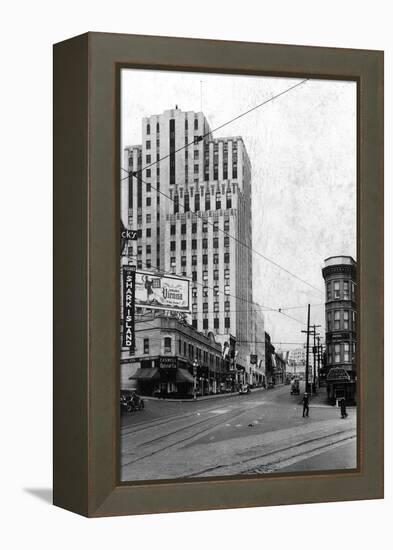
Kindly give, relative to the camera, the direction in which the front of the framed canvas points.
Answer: facing the viewer and to the right of the viewer
